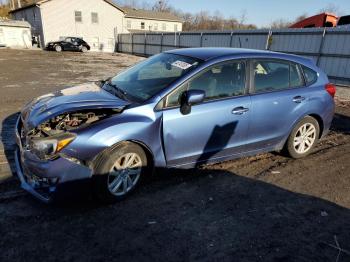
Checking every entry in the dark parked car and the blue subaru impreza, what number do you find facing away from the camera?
0

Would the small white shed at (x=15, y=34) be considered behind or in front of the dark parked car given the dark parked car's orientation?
in front

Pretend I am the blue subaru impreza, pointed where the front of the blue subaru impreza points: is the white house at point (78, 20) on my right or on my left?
on my right

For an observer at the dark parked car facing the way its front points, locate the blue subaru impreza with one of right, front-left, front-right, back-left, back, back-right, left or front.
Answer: left

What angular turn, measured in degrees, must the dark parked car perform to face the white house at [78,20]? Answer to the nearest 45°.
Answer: approximately 90° to its right

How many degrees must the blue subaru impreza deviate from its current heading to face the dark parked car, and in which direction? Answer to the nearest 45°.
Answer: approximately 135° to its right

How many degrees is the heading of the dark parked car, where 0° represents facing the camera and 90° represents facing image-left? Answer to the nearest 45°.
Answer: approximately 90°

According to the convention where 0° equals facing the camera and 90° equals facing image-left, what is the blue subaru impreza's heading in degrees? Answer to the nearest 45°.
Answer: approximately 45°
